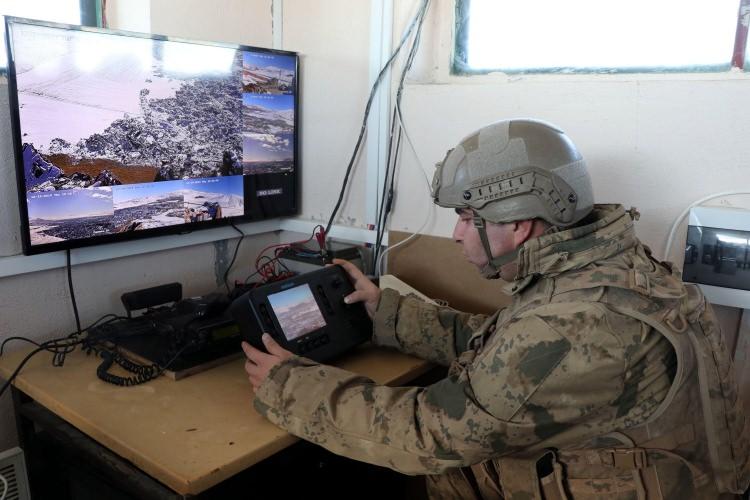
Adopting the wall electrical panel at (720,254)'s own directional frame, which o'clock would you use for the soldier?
The soldier is roughly at 1 o'clock from the wall electrical panel.

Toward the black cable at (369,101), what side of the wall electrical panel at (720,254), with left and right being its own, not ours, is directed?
right

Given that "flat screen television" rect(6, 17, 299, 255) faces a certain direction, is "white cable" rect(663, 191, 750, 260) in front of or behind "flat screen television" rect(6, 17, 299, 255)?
in front

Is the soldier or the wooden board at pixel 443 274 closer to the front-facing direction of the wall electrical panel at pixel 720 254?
the soldier

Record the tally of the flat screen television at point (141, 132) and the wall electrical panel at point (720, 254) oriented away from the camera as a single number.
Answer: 0

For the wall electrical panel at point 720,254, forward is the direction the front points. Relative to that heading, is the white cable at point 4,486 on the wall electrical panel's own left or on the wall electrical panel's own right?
on the wall electrical panel's own right

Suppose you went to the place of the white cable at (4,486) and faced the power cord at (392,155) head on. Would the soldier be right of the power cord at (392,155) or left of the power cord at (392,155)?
right

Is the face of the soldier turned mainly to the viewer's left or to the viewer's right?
to the viewer's left

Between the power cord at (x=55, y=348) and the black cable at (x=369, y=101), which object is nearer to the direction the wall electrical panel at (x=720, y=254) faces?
the power cord

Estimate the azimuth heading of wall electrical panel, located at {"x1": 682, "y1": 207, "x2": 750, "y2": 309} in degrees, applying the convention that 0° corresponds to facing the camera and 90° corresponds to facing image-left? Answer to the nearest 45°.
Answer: approximately 0°

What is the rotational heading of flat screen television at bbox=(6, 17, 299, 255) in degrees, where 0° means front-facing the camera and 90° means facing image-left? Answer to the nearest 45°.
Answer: approximately 315°

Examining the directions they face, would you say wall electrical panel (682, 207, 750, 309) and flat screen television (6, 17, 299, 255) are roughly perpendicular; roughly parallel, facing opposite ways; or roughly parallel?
roughly perpendicular

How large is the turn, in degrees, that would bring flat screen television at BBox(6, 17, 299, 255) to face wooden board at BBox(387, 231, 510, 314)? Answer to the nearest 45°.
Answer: approximately 45° to its left
